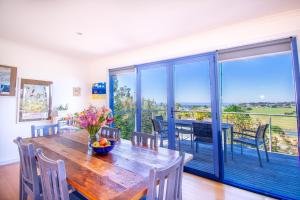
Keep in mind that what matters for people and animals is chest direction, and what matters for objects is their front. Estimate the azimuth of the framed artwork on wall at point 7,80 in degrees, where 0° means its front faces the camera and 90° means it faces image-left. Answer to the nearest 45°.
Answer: approximately 315°

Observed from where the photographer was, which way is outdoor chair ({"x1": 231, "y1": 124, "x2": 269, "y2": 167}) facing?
facing away from the viewer and to the left of the viewer

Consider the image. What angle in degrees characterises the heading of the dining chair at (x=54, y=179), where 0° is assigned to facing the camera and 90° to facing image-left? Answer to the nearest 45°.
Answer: approximately 225°

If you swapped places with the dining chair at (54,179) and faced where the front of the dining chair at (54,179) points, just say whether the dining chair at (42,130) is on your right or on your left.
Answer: on your left

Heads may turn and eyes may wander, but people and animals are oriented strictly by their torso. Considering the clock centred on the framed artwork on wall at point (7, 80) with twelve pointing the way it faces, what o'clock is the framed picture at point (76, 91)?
The framed picture is roughly at 10 o'clock from the framed artwork on wall.

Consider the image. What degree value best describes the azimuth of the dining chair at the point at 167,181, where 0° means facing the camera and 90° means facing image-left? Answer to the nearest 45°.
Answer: approximately 135°

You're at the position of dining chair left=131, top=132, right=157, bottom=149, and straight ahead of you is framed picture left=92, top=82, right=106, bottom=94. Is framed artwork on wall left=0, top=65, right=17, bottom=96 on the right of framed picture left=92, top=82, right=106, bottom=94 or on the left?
left

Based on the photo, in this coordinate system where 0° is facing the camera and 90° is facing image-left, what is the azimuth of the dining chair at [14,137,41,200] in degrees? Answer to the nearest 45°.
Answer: approximately 225°
